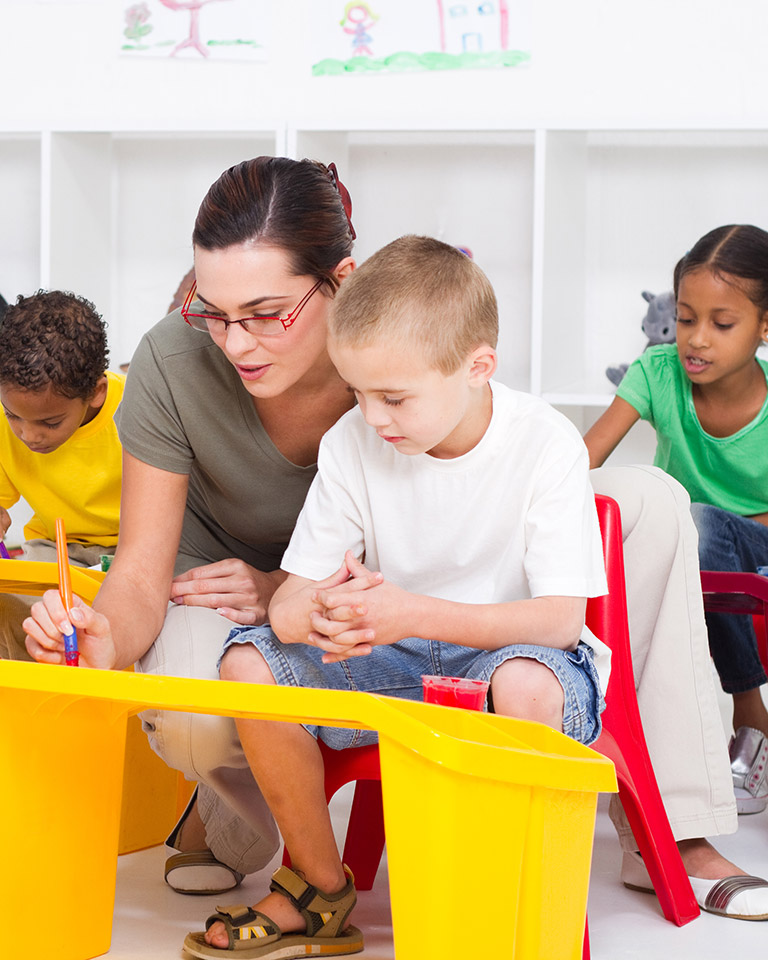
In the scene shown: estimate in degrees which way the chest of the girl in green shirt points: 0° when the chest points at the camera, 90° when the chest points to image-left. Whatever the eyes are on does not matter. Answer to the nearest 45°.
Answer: approximately 45°

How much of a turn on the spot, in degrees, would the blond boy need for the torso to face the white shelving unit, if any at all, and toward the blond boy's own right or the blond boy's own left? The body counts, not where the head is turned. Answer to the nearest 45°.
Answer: approximately 135° to the blond boy's own right

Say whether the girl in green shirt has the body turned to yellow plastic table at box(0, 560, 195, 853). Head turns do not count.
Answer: yes

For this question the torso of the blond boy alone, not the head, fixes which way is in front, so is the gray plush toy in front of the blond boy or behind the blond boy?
behind

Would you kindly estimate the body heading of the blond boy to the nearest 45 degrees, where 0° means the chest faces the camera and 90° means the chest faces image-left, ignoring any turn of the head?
approximately 45°
